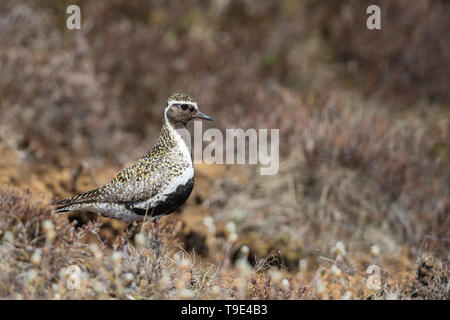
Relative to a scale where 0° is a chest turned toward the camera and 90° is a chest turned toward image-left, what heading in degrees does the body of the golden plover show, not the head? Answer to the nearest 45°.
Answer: approximately 270°
